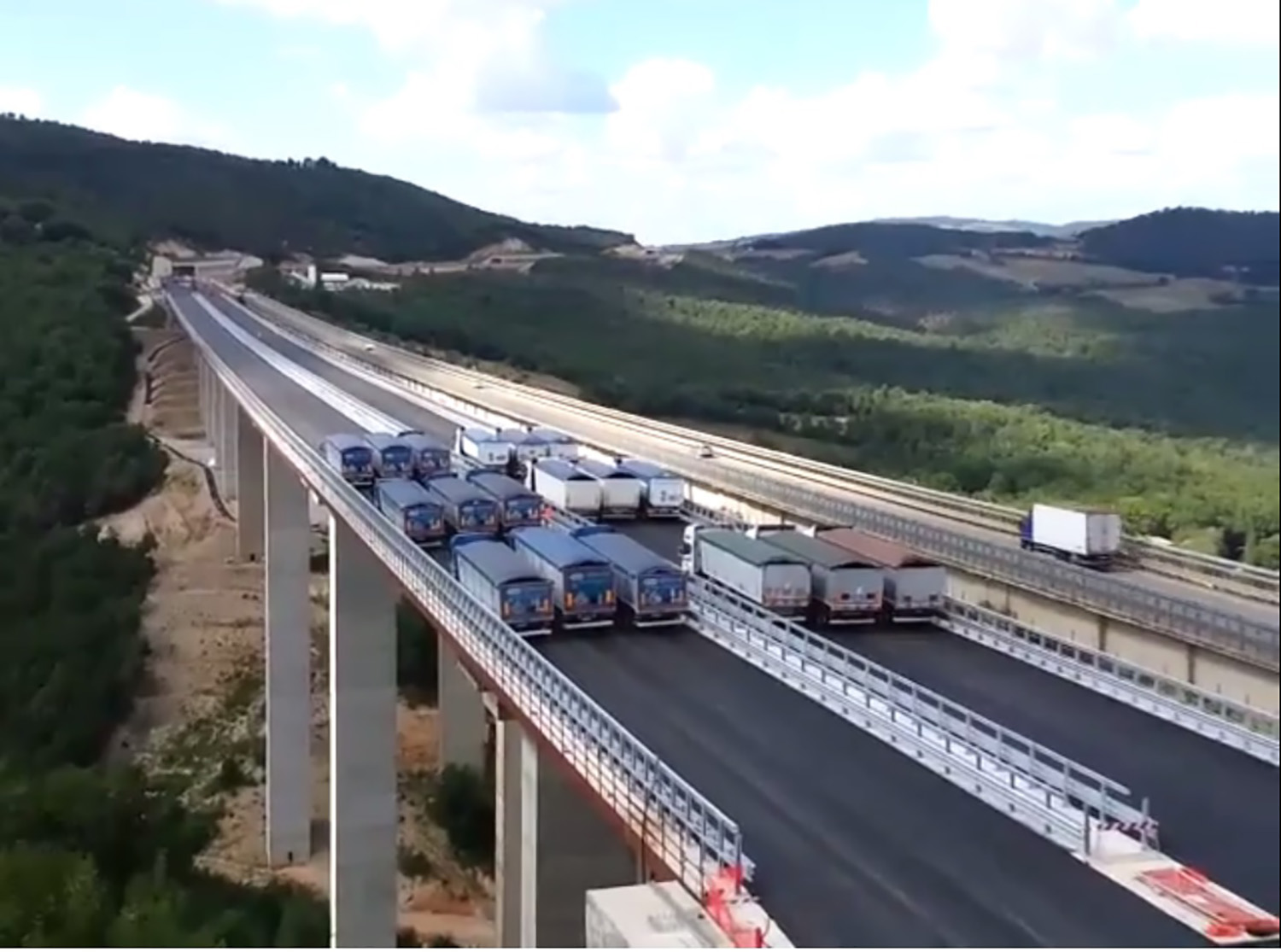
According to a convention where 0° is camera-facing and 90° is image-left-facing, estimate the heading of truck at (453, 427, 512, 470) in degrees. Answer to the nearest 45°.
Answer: approximately 135°

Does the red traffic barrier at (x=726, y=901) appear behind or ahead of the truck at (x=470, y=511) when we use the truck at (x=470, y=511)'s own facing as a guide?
behind

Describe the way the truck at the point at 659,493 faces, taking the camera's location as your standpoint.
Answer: facing away from the viewer and to the left of the viewer

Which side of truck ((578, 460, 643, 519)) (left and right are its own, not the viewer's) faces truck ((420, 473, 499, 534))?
left

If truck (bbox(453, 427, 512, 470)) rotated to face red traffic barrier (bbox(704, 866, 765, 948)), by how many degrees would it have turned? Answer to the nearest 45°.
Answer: approximately 135° to its left

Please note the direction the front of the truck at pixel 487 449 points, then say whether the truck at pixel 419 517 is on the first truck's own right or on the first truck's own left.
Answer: on the first truck's own left

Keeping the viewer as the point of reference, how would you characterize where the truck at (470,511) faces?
facing away from the viewer and to the left of the viewer

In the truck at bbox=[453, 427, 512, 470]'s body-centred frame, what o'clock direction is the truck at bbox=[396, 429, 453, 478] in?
the truck at bbox=[396, 429, 453, 478] is roughly at 8 o'clock from the truck at bbox=[453, 427, 512, 470].

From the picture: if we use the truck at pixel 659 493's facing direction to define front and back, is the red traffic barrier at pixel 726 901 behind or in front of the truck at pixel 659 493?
behind

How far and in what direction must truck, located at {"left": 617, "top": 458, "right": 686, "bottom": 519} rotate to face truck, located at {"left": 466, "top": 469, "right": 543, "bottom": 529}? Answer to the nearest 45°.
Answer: approximately 90° to its left

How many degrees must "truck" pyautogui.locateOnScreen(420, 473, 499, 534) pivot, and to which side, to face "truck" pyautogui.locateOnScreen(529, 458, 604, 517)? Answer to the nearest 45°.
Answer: approximately 90° to its right
